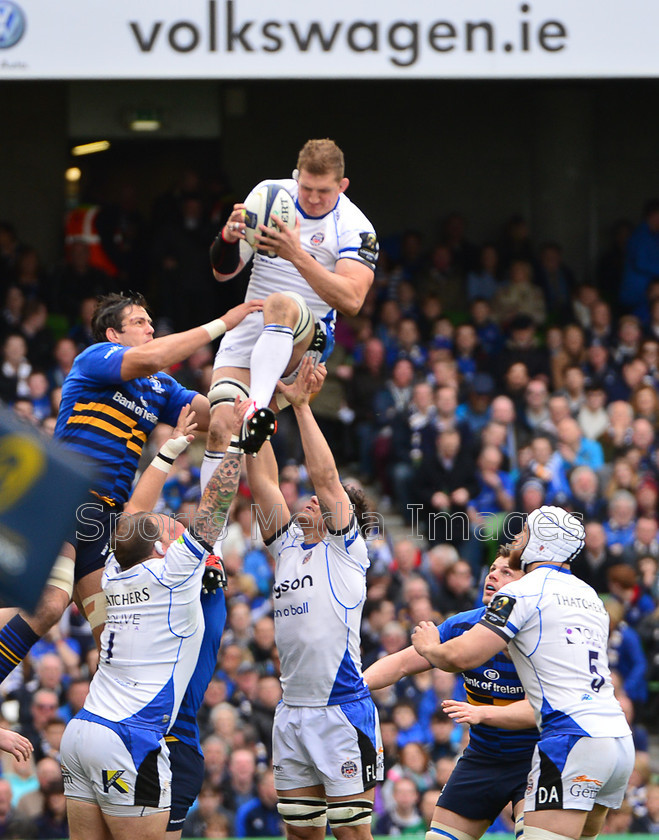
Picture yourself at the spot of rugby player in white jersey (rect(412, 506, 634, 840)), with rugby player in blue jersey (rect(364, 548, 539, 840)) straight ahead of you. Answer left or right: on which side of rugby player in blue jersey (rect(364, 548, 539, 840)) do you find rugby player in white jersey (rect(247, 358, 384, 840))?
left

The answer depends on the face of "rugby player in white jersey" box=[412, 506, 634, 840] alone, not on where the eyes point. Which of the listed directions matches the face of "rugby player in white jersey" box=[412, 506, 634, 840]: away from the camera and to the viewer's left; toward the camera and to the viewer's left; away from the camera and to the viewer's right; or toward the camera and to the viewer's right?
away from the camera and to the viewer's left

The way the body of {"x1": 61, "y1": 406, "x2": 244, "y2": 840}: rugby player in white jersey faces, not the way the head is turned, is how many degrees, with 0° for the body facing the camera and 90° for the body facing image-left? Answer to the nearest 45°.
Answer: approximately 225°

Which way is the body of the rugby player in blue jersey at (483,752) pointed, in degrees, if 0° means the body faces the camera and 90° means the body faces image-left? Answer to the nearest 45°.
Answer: approximately 45°

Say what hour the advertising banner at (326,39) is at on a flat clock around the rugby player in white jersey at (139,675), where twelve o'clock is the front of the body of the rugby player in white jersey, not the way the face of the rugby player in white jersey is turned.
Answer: The advertising banner is roughly at 11 o'clock from the rugby player in white jersey.

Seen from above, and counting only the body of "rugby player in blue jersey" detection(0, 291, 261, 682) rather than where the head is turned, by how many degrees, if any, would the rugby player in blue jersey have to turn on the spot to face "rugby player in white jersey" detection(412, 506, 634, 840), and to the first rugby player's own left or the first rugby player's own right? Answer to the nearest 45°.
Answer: approximately 45° to the first rugby player's own left

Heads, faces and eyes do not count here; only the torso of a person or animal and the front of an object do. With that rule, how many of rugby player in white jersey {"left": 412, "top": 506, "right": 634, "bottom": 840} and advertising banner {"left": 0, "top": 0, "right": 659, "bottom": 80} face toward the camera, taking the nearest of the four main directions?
1

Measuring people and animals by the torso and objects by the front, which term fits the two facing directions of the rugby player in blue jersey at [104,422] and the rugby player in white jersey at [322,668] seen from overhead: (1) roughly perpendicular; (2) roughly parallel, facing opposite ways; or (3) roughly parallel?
roughly perpendicular

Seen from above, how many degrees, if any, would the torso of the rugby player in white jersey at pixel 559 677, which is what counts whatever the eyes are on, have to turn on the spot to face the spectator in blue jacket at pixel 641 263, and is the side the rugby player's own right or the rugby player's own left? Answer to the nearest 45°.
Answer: approximately 45° to the rugby player's own right

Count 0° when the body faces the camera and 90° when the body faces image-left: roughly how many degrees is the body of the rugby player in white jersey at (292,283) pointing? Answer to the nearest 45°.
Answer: approximately 45°

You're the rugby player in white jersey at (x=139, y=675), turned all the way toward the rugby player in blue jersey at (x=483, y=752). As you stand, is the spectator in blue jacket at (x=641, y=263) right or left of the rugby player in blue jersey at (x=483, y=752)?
left

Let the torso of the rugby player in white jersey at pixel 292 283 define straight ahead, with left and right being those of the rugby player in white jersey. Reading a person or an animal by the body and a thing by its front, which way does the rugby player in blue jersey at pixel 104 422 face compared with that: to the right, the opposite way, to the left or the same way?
to the left

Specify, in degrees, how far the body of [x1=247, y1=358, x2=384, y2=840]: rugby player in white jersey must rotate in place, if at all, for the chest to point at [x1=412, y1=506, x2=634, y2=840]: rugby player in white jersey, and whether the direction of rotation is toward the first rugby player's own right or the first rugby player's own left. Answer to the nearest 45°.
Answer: approximately 90° to the first rugby player's own left
